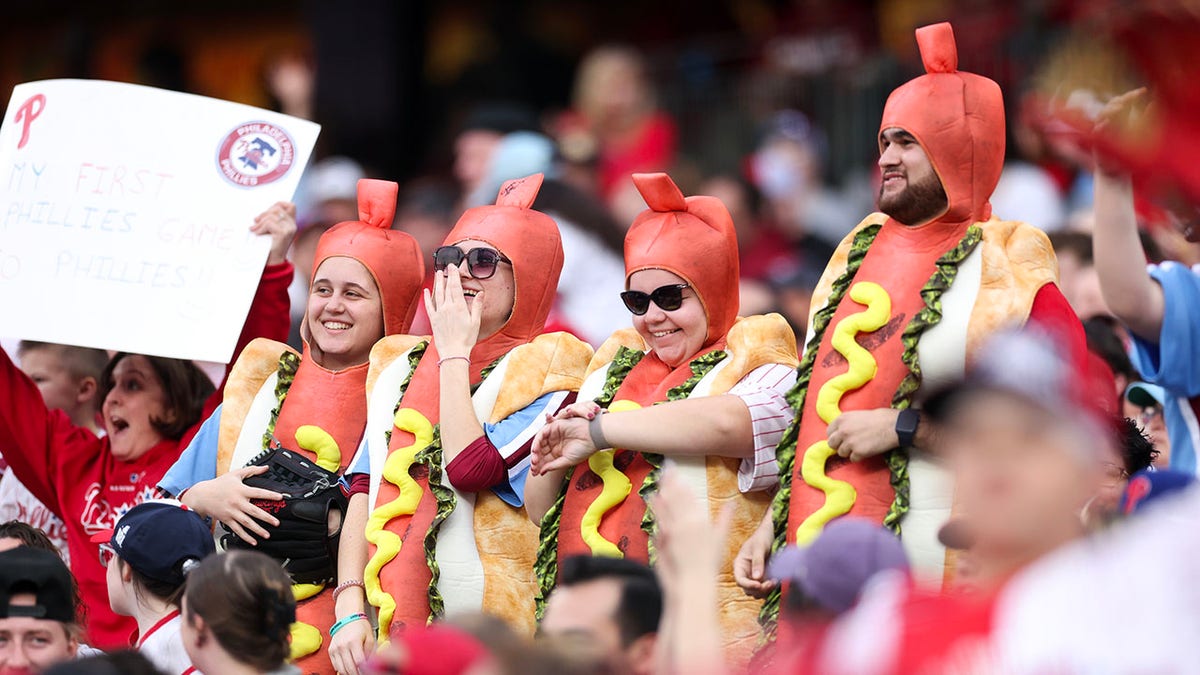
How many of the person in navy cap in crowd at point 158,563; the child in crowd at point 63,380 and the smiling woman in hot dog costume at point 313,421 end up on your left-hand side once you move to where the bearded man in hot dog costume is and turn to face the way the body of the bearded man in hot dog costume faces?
0

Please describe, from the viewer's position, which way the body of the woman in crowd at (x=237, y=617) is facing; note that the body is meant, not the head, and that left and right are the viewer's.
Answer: facing away from the viewer and to the left of the viewer

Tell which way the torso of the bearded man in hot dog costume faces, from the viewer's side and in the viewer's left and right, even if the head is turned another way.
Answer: facing the viewer and to the left of the viewer

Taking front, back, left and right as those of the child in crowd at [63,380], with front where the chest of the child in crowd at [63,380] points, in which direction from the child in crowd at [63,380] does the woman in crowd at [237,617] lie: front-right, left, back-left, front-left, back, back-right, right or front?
front-left

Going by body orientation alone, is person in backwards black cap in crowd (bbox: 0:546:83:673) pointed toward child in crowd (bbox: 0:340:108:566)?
no

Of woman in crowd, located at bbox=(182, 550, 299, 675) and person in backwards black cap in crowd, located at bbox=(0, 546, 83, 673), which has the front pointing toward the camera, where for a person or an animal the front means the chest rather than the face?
person in backwards black cap in crowd, located at bbox=(0, 546, 83, 673)

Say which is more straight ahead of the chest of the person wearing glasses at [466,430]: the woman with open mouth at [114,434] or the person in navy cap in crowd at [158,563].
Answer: the person in navy cap in crowd

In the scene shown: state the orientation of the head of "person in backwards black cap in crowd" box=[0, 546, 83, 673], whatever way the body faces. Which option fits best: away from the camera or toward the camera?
toward the camera

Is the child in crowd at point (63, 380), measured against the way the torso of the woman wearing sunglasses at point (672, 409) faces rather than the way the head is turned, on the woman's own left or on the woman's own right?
on the woman's own right

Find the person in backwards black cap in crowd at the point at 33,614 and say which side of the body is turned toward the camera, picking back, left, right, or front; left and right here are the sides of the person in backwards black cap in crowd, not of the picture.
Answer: front

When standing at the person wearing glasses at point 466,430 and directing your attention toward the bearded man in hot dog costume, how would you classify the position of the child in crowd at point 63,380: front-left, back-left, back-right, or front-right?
back-left

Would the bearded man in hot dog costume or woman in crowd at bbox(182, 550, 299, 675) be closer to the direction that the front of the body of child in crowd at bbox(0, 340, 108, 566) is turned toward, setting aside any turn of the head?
the woman in crowd

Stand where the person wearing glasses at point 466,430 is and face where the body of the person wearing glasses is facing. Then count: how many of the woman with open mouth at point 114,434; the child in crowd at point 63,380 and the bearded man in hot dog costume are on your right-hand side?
2
